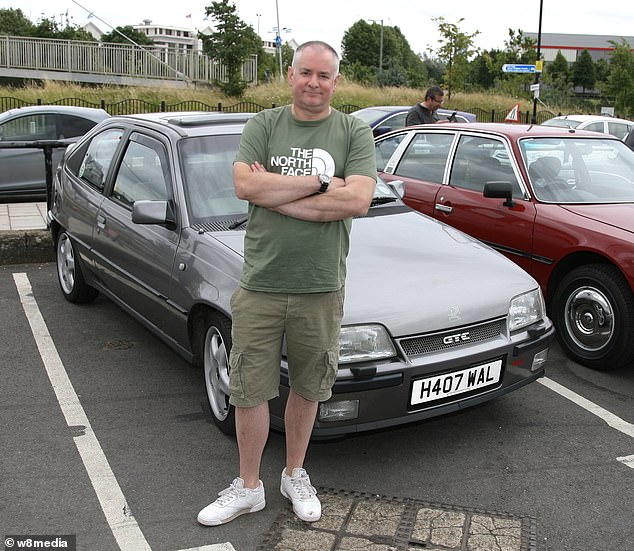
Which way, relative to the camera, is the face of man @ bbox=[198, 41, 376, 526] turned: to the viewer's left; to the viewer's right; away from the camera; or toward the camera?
toward the camera

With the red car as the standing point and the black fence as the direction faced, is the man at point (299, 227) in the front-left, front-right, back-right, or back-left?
back-left

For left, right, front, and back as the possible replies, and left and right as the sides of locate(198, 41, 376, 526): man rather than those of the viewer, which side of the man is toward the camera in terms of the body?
front

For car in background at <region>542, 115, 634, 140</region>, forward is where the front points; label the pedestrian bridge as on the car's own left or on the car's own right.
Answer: on the car's own right

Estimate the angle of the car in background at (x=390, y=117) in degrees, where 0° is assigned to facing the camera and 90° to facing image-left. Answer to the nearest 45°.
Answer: approximately 45°

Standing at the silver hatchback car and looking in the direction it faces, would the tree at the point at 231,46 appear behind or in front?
behind

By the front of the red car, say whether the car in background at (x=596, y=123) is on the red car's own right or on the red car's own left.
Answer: on the red car's own left

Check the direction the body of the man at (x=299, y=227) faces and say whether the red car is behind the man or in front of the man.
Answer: behind

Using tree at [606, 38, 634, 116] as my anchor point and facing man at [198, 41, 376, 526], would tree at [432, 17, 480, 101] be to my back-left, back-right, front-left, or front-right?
front-right

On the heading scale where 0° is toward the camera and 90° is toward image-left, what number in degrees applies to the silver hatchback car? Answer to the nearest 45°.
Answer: approximately 315°

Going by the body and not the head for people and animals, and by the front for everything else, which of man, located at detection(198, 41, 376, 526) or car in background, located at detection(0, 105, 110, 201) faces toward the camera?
the man
